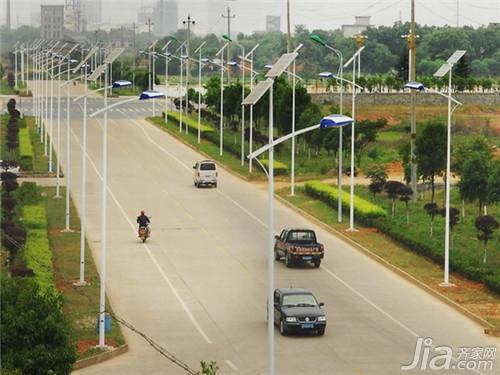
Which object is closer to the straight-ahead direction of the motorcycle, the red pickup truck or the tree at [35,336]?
the tree

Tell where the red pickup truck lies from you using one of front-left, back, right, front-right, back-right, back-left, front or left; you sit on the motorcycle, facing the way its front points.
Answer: back-right

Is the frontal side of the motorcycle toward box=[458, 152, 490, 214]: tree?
no

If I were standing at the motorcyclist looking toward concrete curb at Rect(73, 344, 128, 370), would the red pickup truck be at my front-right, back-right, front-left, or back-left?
front-left

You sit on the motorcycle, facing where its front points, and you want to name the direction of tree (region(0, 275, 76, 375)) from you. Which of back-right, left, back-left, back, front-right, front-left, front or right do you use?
front

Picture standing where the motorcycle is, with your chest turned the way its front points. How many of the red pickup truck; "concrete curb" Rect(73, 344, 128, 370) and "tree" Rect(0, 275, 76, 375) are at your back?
0
